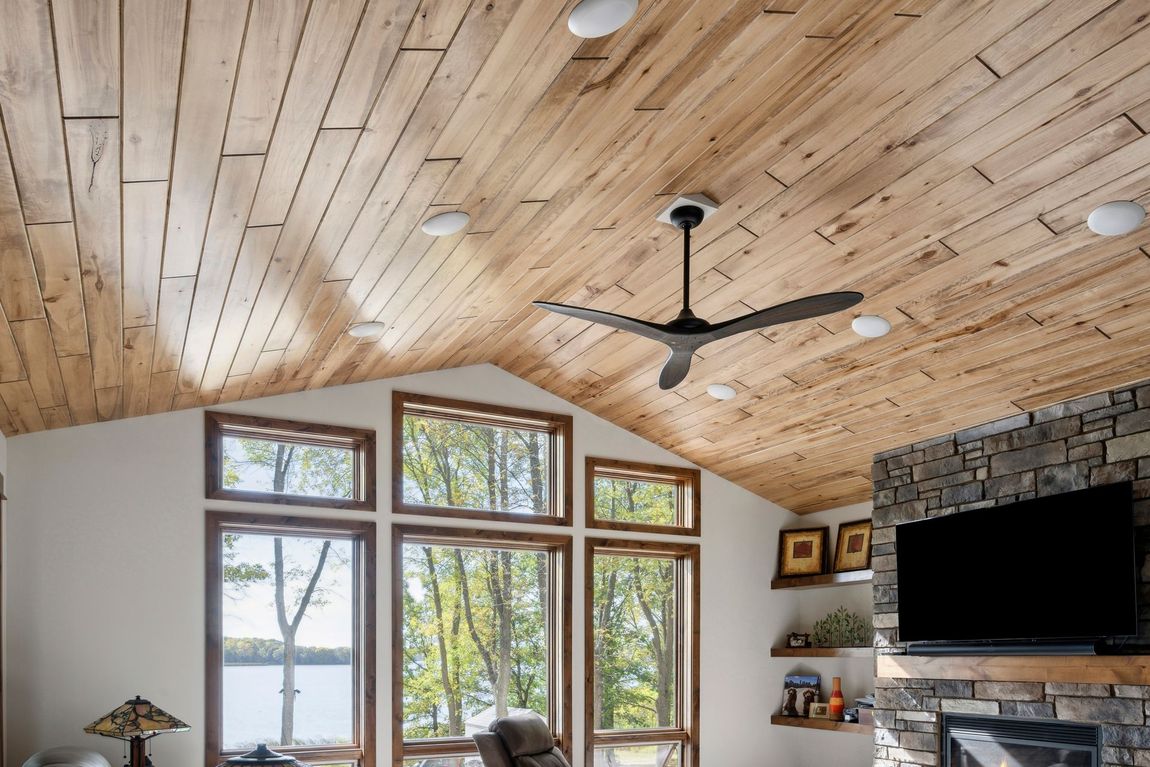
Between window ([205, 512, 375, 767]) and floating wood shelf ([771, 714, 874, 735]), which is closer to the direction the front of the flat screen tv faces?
the window

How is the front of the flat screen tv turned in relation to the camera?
facing the viewer and to the left of the viewer

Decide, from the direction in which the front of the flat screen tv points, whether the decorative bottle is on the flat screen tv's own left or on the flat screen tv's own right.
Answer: on the flat screen tv's own right

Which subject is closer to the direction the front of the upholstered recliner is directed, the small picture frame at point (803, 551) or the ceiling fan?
the ceiling fan
